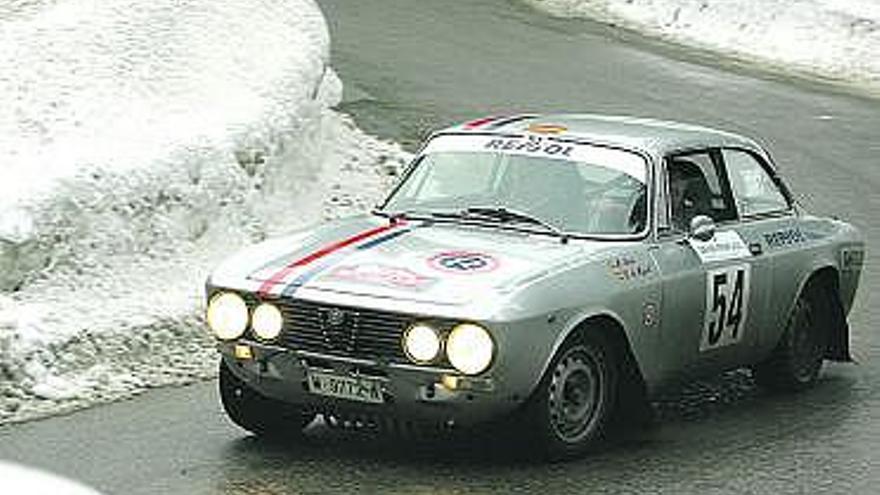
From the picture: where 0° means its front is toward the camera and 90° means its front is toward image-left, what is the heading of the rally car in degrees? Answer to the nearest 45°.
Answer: approximately 45°
